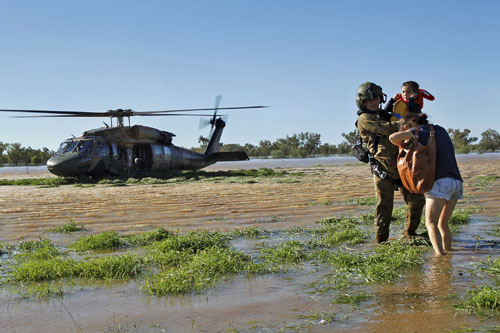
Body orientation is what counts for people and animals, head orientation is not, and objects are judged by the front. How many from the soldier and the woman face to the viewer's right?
1

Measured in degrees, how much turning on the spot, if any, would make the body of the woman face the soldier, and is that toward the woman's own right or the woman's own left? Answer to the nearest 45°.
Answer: approximately 45° to the woman's own right

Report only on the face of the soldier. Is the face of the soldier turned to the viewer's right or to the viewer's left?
to the viewer's right

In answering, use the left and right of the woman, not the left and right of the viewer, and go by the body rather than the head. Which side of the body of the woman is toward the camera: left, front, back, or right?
left

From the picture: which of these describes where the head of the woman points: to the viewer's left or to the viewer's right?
to the viewer's left

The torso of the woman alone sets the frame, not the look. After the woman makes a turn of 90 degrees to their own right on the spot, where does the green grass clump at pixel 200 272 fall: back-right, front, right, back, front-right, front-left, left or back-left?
back-left

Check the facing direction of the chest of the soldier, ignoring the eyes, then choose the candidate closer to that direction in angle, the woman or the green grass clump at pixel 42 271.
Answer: the woman

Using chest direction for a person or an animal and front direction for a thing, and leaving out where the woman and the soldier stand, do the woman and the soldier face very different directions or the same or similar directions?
very different directions

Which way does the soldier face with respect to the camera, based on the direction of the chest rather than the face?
to the viewer's right

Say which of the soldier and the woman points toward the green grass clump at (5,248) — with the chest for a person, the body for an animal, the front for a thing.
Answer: the woman

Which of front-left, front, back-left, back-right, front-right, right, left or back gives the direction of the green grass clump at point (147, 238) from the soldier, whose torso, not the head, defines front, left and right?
back
